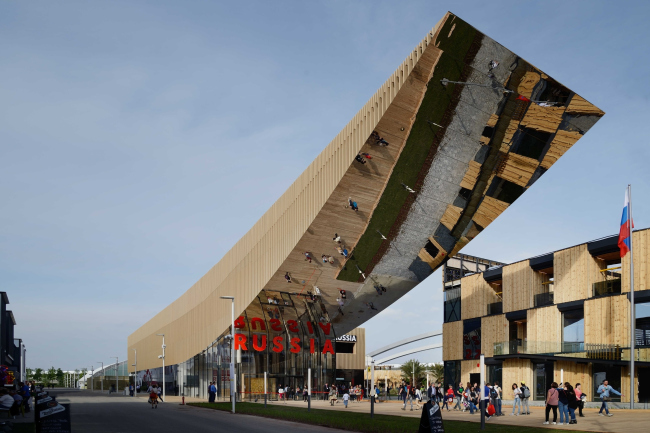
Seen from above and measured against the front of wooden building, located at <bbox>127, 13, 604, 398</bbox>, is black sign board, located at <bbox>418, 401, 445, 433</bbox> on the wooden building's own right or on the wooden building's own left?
on the wooden building's own right

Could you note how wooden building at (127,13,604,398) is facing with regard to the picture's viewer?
facing the viewer and to the right of the viewer

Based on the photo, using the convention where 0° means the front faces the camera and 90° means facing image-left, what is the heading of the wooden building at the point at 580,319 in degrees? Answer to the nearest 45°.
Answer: approximately 45°

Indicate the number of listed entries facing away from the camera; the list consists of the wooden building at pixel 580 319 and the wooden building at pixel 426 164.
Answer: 0

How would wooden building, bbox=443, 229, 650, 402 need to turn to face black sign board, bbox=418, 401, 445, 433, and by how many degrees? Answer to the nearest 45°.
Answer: approximately 45° to its left

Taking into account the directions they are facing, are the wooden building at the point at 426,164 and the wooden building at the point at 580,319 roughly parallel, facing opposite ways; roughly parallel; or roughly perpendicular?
roughly perpendicular

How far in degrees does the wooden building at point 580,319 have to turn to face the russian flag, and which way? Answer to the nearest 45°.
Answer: approximately 45° to its left
